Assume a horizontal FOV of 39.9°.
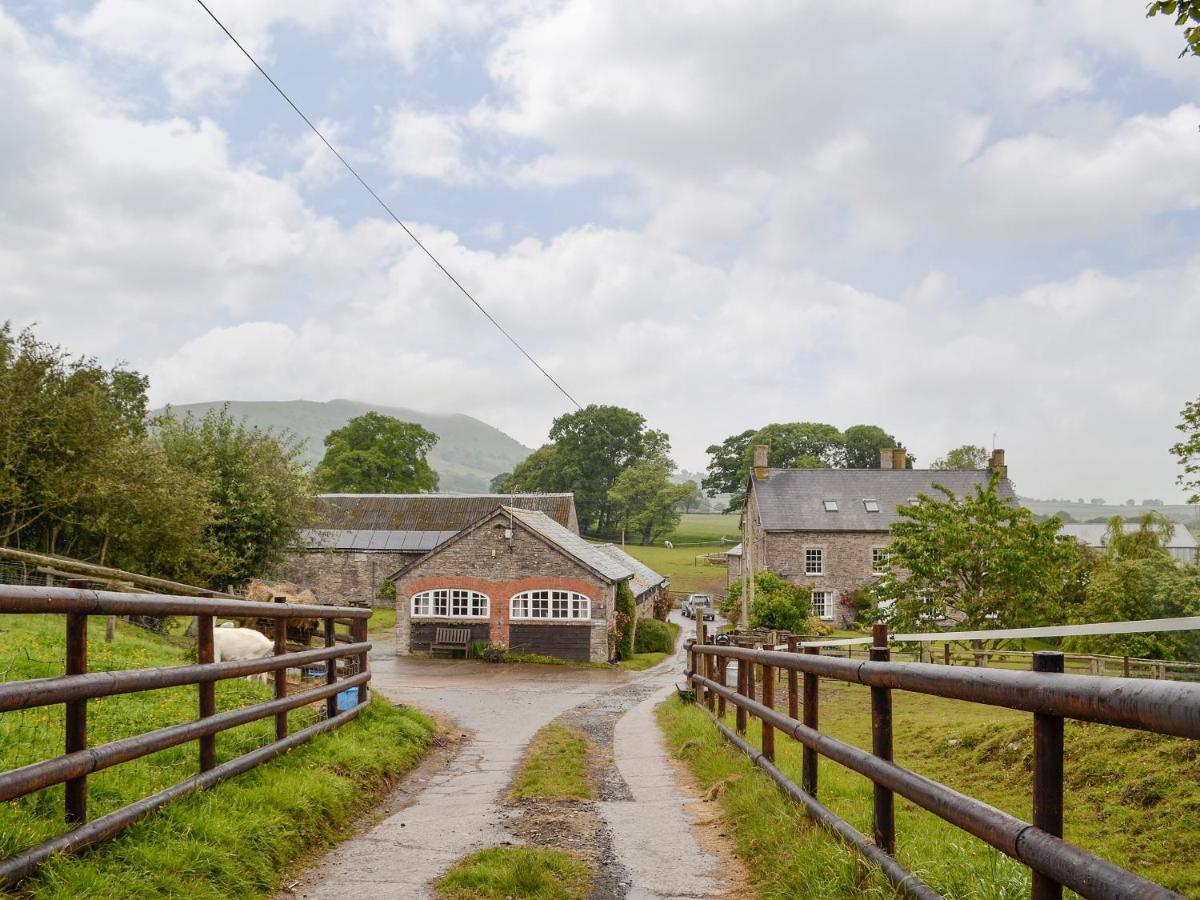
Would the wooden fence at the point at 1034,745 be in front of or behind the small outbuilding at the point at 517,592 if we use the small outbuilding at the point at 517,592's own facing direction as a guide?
in front

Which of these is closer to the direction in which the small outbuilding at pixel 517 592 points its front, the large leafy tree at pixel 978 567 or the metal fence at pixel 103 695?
the metal fence

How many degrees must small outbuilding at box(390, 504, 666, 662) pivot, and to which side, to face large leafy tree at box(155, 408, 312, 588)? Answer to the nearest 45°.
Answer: approximately 90° to its right

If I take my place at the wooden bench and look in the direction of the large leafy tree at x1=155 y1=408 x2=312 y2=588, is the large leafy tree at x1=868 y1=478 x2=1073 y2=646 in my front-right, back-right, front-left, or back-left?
back-left

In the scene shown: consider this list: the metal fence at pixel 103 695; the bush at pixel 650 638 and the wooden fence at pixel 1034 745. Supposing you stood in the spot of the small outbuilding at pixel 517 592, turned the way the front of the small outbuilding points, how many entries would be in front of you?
2

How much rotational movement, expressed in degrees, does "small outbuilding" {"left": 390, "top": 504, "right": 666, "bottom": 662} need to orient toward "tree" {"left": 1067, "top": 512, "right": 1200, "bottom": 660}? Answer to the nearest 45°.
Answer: approximately 45° to its left

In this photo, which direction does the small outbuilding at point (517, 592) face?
toward the camera

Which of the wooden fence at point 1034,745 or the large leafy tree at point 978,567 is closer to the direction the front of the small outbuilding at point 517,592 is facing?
the wooden fence

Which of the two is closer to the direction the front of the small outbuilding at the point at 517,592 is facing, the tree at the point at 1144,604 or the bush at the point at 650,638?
the tree

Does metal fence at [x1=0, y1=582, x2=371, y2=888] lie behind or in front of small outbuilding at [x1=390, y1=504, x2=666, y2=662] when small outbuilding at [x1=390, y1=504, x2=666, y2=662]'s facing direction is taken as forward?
in front

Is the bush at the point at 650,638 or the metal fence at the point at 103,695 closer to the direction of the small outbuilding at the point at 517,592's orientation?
the metal fence
